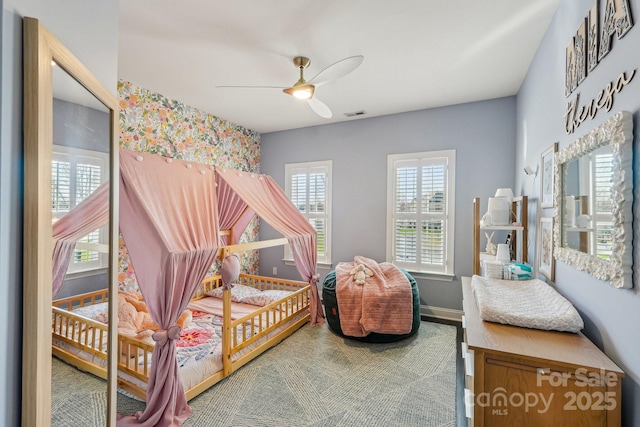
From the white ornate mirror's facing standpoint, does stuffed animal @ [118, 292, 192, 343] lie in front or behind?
in front

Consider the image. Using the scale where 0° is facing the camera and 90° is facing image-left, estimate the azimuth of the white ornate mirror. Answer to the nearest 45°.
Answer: approximately 45°

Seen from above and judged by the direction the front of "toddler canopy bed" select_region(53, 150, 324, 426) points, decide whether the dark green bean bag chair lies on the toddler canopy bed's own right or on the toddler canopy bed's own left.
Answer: on the toddler canopy bed's own left

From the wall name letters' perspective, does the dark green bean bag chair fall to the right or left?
on its right

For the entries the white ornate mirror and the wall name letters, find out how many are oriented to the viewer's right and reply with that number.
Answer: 0

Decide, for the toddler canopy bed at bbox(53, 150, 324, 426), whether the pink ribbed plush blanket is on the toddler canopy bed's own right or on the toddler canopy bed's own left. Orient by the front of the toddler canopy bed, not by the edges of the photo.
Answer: on the toddler canopy bed's own left
